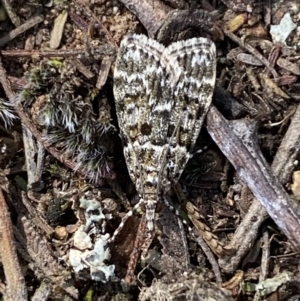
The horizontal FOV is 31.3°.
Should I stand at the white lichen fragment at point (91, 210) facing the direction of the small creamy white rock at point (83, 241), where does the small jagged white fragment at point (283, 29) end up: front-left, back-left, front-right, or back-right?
back-left

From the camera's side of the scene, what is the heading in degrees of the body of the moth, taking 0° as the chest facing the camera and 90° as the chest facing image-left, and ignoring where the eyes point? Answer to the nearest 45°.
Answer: approximately 0°

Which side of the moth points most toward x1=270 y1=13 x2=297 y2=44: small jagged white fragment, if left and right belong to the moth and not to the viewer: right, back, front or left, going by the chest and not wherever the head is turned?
left

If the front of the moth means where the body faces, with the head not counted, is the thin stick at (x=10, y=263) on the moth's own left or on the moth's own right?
on the moth's own right
